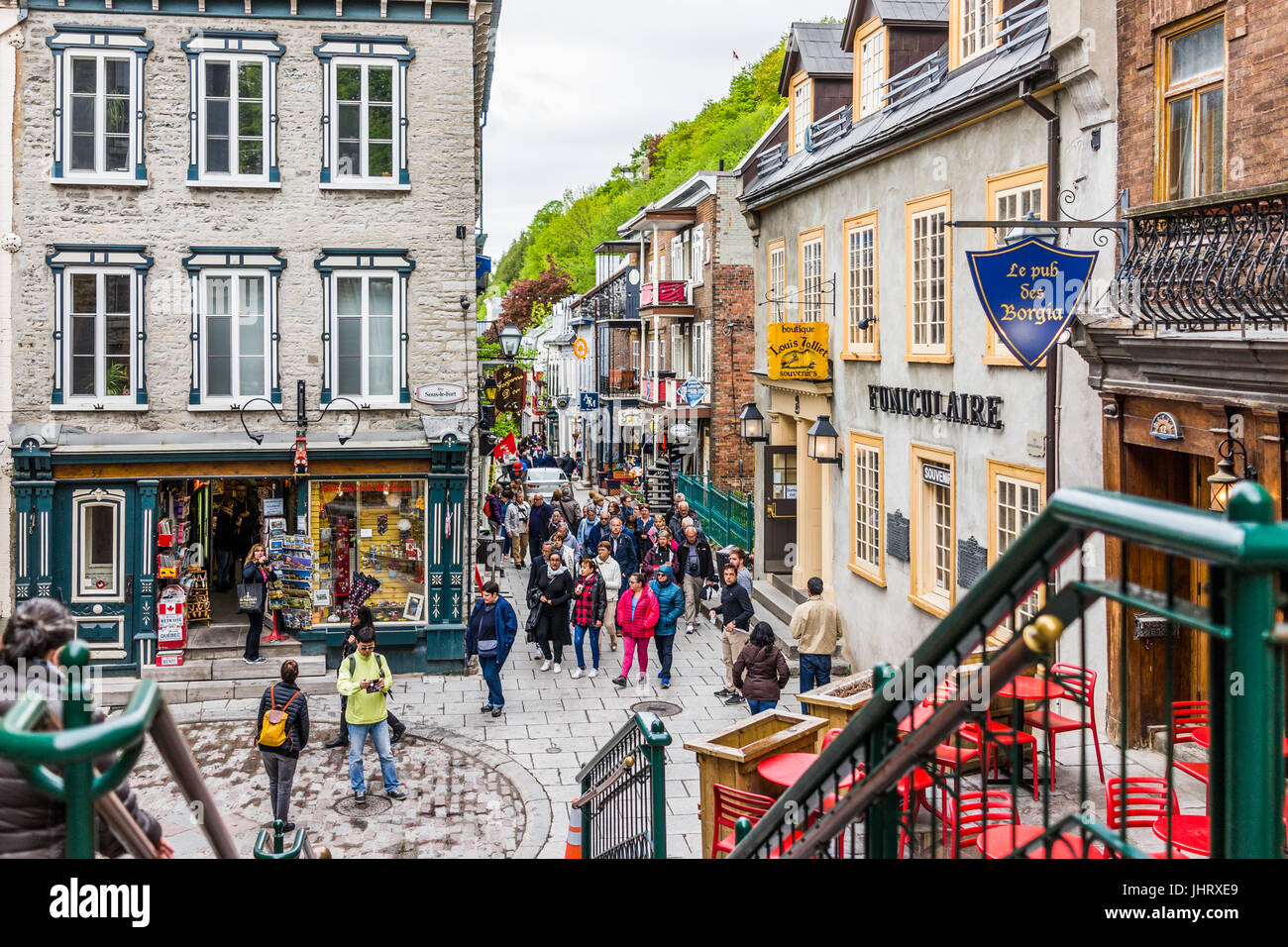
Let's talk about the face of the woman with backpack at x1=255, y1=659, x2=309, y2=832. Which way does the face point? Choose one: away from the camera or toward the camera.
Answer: away from the camera

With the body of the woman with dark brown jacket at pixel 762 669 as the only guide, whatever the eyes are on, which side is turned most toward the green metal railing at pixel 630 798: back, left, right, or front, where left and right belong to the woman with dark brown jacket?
back

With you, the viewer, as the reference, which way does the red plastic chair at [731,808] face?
facing away from the viewer and to the right of the viewer

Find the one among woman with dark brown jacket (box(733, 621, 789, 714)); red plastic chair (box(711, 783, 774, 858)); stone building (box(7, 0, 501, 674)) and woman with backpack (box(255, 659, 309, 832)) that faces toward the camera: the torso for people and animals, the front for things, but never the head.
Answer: the stone building

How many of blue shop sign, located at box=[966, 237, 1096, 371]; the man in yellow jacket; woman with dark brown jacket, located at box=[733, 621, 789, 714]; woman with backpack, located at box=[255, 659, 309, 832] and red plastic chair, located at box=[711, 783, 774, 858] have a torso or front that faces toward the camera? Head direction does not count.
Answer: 2

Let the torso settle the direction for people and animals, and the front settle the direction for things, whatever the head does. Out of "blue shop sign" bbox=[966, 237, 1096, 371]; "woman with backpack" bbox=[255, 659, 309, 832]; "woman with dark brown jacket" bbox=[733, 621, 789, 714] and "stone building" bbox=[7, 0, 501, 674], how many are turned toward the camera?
2

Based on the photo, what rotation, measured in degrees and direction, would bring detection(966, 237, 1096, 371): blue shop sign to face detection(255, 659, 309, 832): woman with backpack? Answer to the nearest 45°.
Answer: approximately 90° to its right

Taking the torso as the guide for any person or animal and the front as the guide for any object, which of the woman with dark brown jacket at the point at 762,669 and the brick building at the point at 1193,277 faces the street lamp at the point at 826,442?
the woman with dark brown jacket
